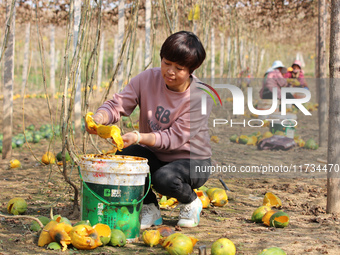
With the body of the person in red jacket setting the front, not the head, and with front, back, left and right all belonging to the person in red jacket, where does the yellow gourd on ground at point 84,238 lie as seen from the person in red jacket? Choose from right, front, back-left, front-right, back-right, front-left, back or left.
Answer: front-left

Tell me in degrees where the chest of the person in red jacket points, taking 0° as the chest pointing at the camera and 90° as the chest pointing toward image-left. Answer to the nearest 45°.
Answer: approximately 45°

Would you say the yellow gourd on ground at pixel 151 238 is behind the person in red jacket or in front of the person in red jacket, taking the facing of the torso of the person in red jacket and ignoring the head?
in front

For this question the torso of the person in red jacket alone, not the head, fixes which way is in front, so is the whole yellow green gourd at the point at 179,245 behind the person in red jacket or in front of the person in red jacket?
in front
